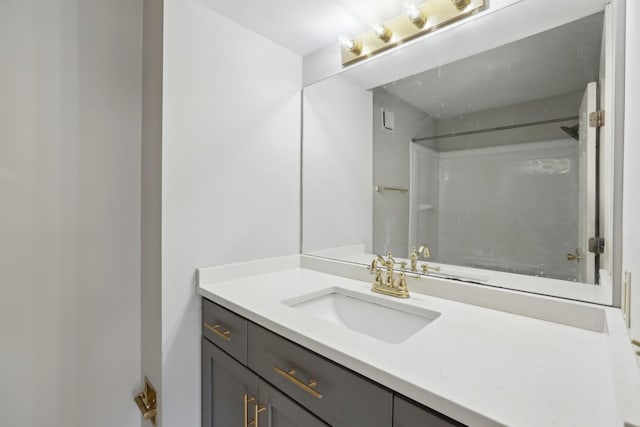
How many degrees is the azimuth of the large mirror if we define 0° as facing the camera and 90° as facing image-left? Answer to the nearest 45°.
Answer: approximately 45°

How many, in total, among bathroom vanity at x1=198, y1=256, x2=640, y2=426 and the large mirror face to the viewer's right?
0

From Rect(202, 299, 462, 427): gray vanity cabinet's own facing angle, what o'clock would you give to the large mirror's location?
The large mirror is roughly at 7 o'clock from the gray vanity cabinet.

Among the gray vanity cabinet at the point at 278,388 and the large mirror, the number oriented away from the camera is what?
0

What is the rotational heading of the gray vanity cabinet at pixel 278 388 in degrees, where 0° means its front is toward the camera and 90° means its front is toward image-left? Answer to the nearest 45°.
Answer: approximately 45°
